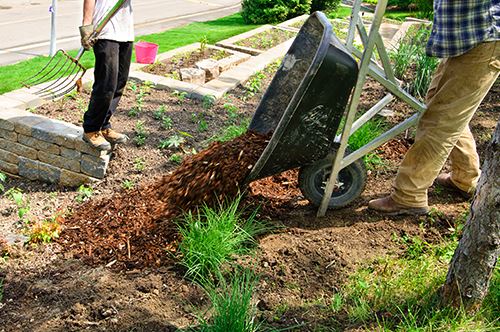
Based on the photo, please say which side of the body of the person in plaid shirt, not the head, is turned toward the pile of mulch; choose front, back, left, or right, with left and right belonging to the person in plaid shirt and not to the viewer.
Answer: front

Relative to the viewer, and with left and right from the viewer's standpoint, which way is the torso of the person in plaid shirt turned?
facing to the left of the viewer

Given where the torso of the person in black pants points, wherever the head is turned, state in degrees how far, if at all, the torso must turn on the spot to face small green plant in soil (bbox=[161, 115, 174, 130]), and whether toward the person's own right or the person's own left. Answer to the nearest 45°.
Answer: approximately 90° to the person's own left

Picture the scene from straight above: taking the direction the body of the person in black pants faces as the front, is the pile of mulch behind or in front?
in front

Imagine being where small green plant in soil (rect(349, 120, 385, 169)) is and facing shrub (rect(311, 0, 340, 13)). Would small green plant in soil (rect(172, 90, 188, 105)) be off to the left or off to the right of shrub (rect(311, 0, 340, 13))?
left

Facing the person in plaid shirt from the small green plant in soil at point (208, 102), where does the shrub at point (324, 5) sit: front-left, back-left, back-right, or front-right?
back-left

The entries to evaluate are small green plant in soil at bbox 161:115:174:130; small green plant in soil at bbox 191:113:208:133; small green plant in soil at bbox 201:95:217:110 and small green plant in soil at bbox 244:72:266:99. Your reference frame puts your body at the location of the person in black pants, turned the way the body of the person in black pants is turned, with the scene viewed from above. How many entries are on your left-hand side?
4

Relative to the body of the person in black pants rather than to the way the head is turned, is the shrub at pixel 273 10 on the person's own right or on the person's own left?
on the person's own left

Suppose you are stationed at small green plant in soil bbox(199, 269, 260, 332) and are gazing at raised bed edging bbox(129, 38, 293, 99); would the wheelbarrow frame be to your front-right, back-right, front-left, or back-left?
front-right

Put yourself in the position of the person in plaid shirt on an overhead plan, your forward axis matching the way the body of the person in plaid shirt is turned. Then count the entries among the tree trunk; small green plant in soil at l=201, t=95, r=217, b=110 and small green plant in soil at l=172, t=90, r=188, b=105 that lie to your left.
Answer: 1

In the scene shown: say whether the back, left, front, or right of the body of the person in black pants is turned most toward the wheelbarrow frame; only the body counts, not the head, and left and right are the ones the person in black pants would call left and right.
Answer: front

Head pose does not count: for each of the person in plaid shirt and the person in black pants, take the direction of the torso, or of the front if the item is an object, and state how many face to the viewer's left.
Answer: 1

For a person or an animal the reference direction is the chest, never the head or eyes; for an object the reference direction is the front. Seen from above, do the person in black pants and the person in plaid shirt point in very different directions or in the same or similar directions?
very different directions

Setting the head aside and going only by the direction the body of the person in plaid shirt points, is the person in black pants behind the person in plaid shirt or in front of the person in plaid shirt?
in front
